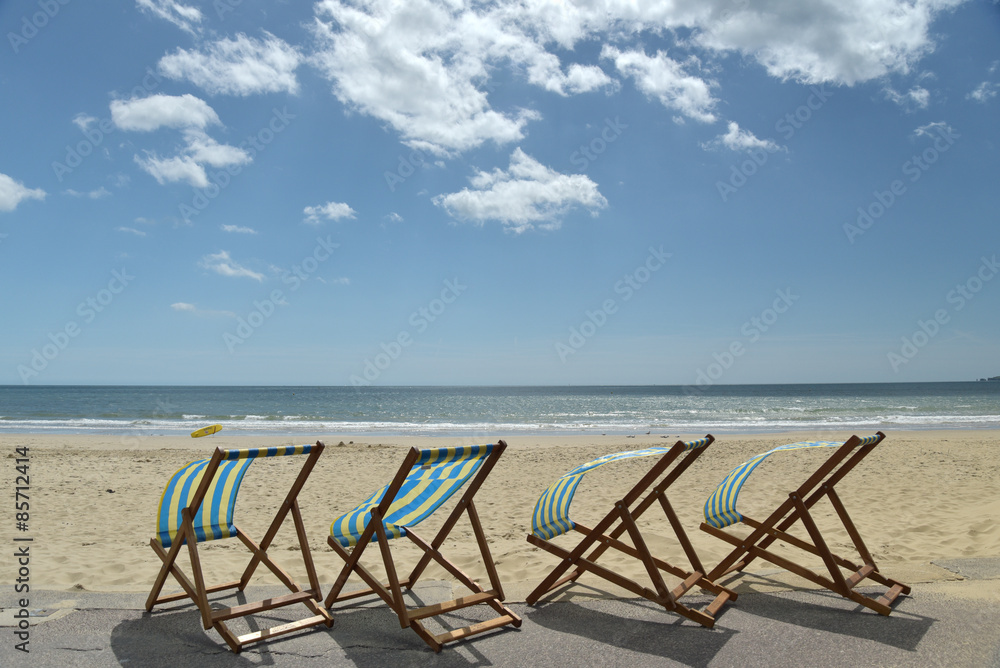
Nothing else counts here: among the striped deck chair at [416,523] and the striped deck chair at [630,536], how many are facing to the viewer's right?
0
